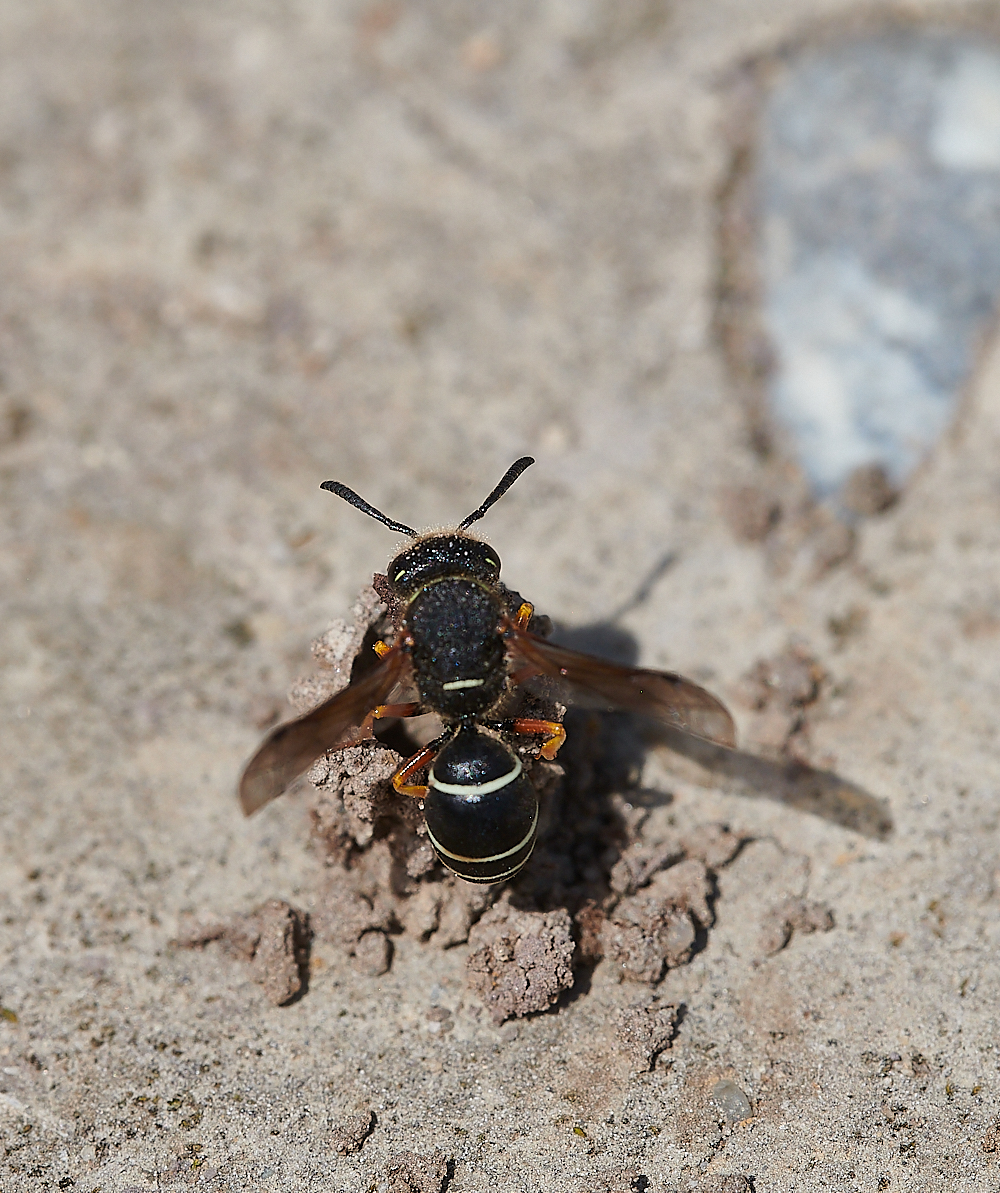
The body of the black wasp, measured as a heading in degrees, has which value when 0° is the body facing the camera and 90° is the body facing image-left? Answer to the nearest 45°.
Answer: approximately 180°
